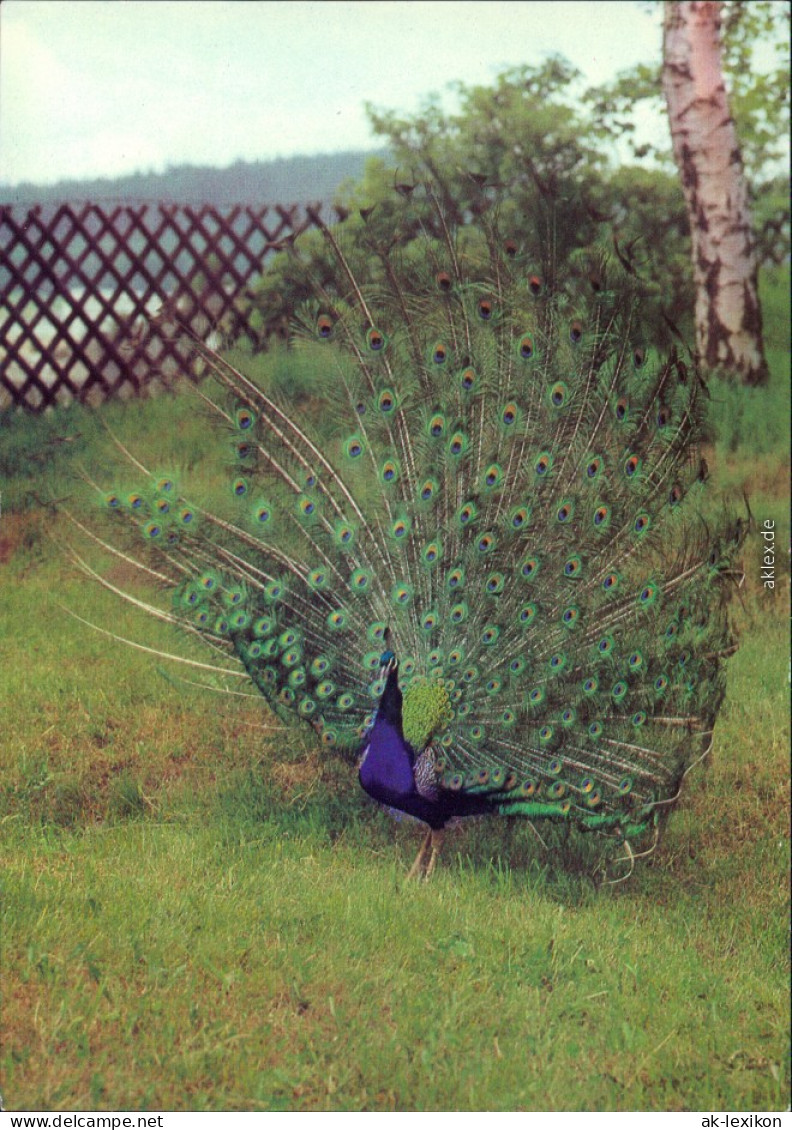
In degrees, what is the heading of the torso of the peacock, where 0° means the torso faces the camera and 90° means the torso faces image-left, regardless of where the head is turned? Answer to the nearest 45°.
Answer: approximately 45°

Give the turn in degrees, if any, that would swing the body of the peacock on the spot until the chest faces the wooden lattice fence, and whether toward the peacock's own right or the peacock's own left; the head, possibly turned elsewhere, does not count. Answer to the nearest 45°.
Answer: approximately 90° to the peacock's own right
